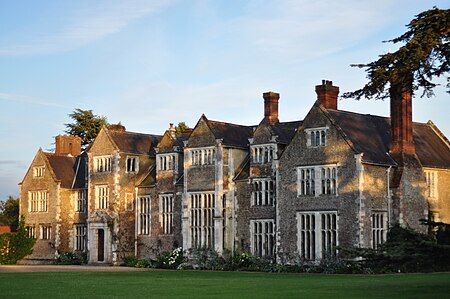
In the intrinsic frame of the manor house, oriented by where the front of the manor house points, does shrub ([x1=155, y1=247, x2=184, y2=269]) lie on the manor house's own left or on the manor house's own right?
on the manor house's own right

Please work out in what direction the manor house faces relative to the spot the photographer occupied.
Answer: facing the viewer and to the left of the viewer
